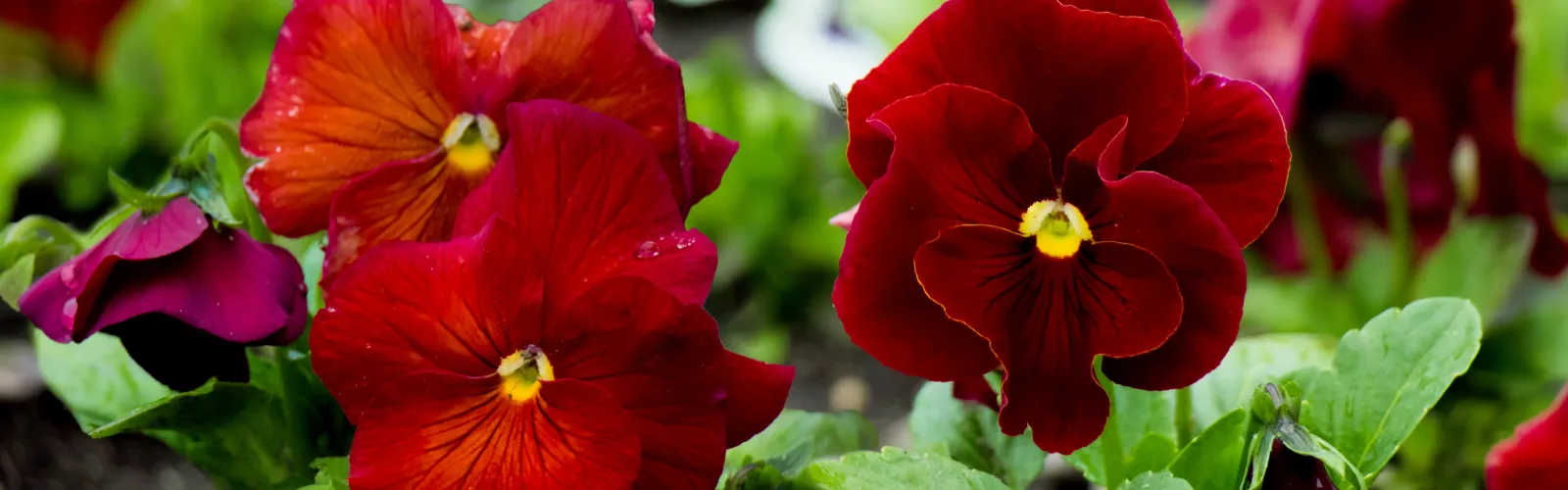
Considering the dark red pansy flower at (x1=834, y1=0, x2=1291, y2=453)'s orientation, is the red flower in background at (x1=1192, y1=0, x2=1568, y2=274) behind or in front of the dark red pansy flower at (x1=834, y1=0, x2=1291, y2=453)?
behind

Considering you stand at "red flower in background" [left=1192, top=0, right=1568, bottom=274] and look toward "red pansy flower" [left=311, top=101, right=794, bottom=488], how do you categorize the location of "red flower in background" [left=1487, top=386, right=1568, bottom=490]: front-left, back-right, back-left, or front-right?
front-left

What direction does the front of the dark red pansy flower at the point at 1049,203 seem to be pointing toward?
toward the camera

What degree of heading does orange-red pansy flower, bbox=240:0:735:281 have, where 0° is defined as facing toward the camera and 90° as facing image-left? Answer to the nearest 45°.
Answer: approximately 0°

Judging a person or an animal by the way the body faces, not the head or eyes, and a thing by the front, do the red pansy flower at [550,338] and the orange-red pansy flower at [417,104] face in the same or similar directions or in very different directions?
same or similar directions

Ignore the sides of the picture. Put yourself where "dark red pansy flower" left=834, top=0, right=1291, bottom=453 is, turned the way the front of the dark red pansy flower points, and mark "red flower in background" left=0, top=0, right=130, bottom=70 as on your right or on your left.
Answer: on your right

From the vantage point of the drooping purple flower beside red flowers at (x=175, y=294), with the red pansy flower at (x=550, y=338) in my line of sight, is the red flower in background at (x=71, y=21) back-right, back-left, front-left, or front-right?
back-left
